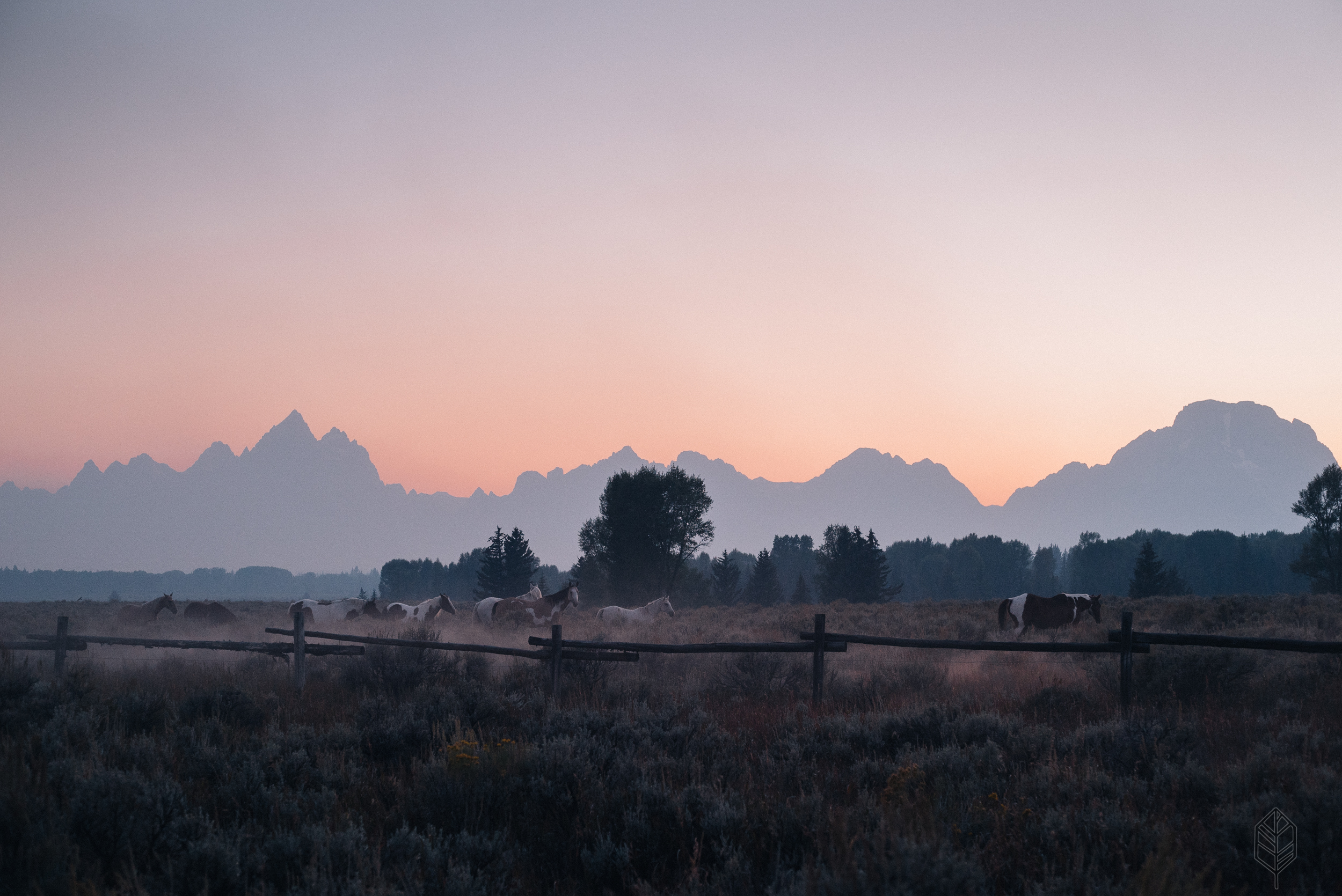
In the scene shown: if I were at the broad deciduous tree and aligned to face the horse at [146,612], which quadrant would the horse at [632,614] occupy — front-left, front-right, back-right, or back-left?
front-left

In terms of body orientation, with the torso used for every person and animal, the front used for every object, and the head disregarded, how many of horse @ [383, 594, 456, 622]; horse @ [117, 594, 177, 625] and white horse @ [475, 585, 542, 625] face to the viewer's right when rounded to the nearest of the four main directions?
3

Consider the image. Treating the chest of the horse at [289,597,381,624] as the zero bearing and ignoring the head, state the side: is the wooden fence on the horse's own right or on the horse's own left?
on the horse's own right

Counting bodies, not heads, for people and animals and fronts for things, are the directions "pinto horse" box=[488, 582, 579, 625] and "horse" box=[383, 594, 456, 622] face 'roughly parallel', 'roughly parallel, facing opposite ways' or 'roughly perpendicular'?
roughly parallel

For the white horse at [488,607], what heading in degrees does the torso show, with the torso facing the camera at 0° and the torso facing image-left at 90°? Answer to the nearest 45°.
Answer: approximately 270°

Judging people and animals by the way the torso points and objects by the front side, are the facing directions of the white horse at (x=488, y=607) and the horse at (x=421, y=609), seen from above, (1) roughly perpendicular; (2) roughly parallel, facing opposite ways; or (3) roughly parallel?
roughly parallel

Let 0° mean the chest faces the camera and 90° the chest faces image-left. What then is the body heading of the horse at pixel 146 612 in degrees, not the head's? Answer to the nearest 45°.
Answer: approximately 270°

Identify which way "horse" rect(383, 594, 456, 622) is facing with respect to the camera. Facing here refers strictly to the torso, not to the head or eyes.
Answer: to the viewer's right

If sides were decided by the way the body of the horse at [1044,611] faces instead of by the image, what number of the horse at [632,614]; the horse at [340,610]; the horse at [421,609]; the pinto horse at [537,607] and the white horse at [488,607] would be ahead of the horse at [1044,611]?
0

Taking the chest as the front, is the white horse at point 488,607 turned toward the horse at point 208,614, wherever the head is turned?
no

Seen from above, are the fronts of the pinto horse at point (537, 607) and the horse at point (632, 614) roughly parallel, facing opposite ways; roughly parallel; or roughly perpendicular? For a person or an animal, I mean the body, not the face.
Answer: roughly parallel

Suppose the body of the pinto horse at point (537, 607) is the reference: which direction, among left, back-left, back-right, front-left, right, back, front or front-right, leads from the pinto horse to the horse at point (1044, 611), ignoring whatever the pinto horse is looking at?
front-right

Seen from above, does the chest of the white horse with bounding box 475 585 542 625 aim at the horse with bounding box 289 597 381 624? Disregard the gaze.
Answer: no

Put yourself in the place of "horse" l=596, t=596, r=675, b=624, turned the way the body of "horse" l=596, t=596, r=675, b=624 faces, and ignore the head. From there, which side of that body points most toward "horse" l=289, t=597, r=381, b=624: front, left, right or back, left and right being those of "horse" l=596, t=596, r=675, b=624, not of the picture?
back
